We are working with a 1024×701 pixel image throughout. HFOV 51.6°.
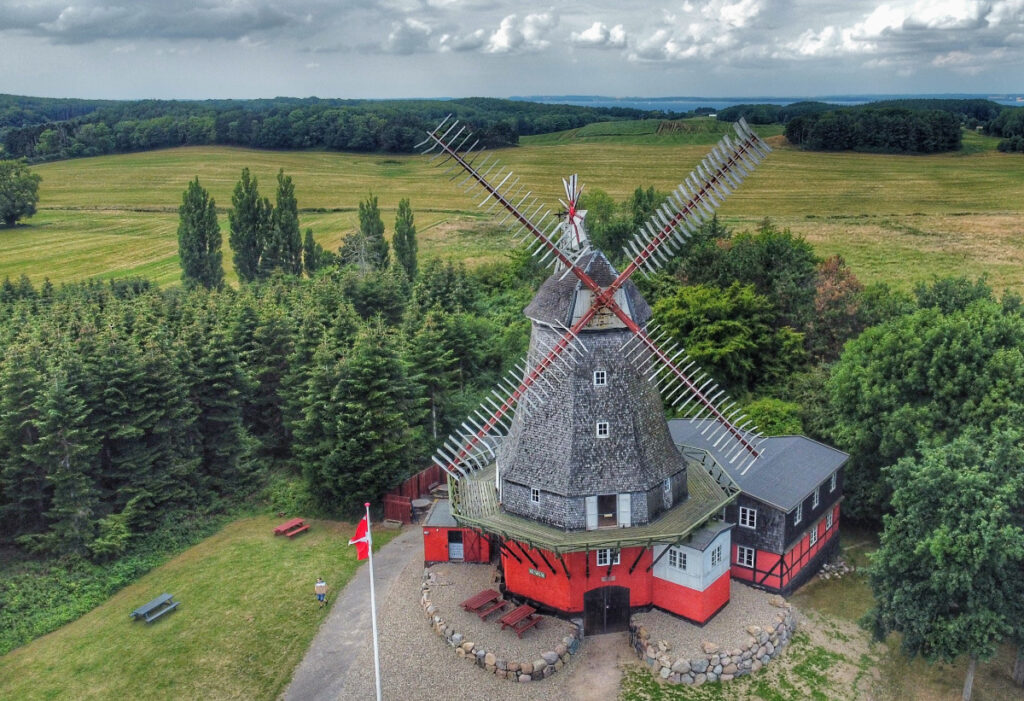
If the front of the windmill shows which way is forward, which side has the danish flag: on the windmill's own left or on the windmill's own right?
on the windmill's own right

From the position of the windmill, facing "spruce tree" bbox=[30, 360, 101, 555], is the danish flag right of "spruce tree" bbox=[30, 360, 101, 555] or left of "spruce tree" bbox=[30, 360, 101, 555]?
left

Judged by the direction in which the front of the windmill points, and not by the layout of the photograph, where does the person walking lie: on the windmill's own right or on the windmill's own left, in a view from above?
on the windmill's own right

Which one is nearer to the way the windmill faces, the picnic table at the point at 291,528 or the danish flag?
the danish flag

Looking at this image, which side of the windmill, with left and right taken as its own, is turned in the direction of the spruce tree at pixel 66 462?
right

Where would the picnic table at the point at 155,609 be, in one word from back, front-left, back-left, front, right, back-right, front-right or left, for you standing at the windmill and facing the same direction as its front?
right

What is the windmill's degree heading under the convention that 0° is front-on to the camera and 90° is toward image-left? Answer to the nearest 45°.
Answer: approximately 0°

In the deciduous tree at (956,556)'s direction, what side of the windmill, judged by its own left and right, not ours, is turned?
left

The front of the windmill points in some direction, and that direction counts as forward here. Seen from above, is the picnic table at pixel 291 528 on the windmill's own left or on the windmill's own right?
on the windmill's own right
